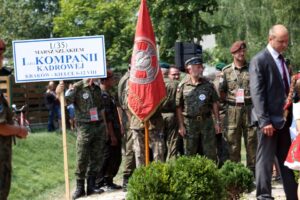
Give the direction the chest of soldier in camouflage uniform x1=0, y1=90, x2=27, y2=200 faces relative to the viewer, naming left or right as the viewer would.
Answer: facing to the right of the viewer

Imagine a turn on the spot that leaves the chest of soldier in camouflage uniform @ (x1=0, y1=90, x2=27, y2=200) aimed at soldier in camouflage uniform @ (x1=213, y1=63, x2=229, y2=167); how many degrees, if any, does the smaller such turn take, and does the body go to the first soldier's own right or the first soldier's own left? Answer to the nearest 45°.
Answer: approximately 45° to the first soldier's own left

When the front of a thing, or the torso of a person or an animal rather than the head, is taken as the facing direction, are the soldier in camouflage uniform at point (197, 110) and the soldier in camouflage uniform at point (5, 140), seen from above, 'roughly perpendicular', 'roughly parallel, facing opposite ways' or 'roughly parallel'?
roughly perpendicular

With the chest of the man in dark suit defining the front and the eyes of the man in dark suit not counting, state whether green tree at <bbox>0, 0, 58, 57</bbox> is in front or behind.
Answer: behind

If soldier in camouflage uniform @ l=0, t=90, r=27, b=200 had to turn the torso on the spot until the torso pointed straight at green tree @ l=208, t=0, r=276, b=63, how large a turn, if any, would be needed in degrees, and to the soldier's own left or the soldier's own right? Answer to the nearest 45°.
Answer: approximately 45° to the soldier's own left

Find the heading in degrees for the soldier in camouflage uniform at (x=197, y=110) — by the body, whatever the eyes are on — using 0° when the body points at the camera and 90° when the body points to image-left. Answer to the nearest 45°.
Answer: approximately 0°

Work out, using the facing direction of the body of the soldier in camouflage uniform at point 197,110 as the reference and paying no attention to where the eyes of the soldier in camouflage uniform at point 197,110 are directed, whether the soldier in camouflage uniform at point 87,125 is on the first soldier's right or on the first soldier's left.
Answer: on the first soldier's right

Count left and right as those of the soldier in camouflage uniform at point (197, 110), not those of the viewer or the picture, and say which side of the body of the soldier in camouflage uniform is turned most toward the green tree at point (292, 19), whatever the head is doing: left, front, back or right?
back

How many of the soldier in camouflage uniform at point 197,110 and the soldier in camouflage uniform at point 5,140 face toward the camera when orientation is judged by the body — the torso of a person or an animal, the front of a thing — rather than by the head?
1

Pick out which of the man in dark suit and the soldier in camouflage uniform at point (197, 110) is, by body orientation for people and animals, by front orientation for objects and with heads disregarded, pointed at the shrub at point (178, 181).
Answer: the soldier in camouflage uniform

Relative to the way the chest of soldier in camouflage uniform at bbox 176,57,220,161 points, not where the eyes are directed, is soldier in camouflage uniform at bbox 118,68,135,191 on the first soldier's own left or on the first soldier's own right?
on the first soldier's own right
